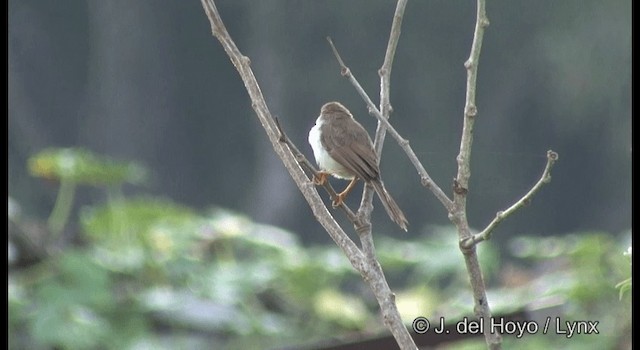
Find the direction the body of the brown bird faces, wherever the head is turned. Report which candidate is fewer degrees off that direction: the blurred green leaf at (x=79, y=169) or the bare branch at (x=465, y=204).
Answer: the blurred green leaf

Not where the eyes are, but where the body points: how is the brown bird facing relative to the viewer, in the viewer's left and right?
facing away from the viewer and to the left of the viewer

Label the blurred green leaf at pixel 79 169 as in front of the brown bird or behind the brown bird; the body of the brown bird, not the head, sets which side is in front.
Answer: in front
